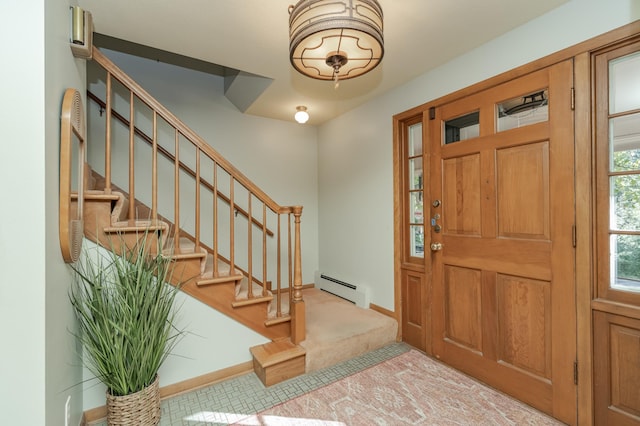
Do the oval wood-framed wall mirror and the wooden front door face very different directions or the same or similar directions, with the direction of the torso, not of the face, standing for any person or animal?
very different directions

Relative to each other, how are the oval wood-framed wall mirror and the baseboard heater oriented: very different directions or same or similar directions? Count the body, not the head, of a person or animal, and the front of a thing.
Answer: very different directions

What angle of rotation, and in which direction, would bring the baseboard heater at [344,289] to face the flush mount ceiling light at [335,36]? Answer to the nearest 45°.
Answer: approximately 45° to its left

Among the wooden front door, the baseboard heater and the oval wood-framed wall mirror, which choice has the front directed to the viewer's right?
the oval wood-framed wall mirror

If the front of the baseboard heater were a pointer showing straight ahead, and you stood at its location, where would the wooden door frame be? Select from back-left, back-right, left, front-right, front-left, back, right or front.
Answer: left

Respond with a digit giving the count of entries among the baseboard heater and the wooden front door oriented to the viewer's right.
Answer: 0

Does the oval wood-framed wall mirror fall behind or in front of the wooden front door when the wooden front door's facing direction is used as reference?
in front

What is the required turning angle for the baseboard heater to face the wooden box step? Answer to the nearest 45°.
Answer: approximately 45° to its left

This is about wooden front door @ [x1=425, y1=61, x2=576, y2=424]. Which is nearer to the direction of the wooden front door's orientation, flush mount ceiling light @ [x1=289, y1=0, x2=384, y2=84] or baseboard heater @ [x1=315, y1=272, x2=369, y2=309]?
the flush mount ceiling light

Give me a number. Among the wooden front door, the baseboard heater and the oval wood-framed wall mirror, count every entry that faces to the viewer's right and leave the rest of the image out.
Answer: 1

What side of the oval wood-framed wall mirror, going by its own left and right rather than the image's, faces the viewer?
right

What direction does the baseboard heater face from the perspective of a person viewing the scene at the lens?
facing the viewer and to the left of the viewer
